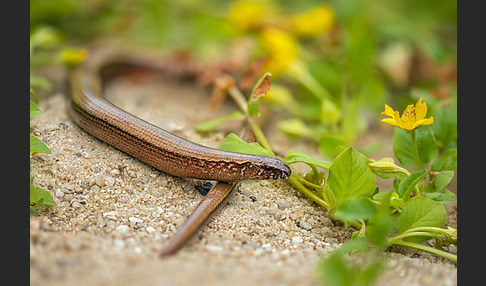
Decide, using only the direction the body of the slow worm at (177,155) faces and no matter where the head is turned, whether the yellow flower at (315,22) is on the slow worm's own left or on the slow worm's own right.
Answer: on the slow worm's own left

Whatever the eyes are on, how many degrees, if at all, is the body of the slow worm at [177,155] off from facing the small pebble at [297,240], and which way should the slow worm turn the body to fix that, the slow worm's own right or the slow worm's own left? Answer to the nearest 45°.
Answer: approximately 45° to the slow worm's own right

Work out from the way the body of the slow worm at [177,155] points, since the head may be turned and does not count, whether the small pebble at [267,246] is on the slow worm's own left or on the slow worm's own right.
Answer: on the slow worm's own right

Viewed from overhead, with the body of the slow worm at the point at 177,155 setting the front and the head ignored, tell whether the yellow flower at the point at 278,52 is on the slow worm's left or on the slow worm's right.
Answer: on the slow worm's left

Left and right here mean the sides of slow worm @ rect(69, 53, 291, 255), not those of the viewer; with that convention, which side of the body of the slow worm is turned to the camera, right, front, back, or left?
right

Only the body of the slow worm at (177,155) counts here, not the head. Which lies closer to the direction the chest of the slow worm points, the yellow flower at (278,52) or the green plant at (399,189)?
the green plant

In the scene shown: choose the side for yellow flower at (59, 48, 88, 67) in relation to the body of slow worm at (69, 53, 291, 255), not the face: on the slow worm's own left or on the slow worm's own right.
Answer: on the slow worm's own left
